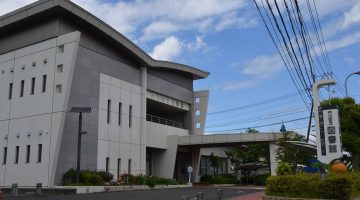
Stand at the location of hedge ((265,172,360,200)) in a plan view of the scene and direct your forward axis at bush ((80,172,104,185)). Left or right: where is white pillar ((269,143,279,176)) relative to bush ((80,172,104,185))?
right

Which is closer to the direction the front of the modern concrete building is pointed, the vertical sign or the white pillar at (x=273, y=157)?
the vertical sign

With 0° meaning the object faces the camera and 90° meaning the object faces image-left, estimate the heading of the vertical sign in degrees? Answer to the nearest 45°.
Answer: approximately 0°

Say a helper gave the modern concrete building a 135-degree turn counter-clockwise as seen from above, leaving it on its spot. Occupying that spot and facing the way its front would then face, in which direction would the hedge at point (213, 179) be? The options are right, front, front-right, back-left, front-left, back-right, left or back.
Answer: front-right

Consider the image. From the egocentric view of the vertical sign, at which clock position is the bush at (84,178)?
The bush is roughly at 4 o'clock from the vertical sign.

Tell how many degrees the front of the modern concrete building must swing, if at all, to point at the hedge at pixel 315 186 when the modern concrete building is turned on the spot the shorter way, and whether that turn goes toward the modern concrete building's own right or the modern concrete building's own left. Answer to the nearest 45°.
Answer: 0° — it already faces it

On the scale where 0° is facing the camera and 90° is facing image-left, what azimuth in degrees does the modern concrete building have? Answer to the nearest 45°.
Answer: approximately 315°

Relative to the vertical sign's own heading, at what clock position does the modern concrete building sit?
The modern concrete building is roughly at 4 o'clock from the vertical sign.

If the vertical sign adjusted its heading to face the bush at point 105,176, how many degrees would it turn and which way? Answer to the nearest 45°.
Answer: approximately 135° to its right

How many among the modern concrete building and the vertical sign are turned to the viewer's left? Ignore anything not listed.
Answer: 0
